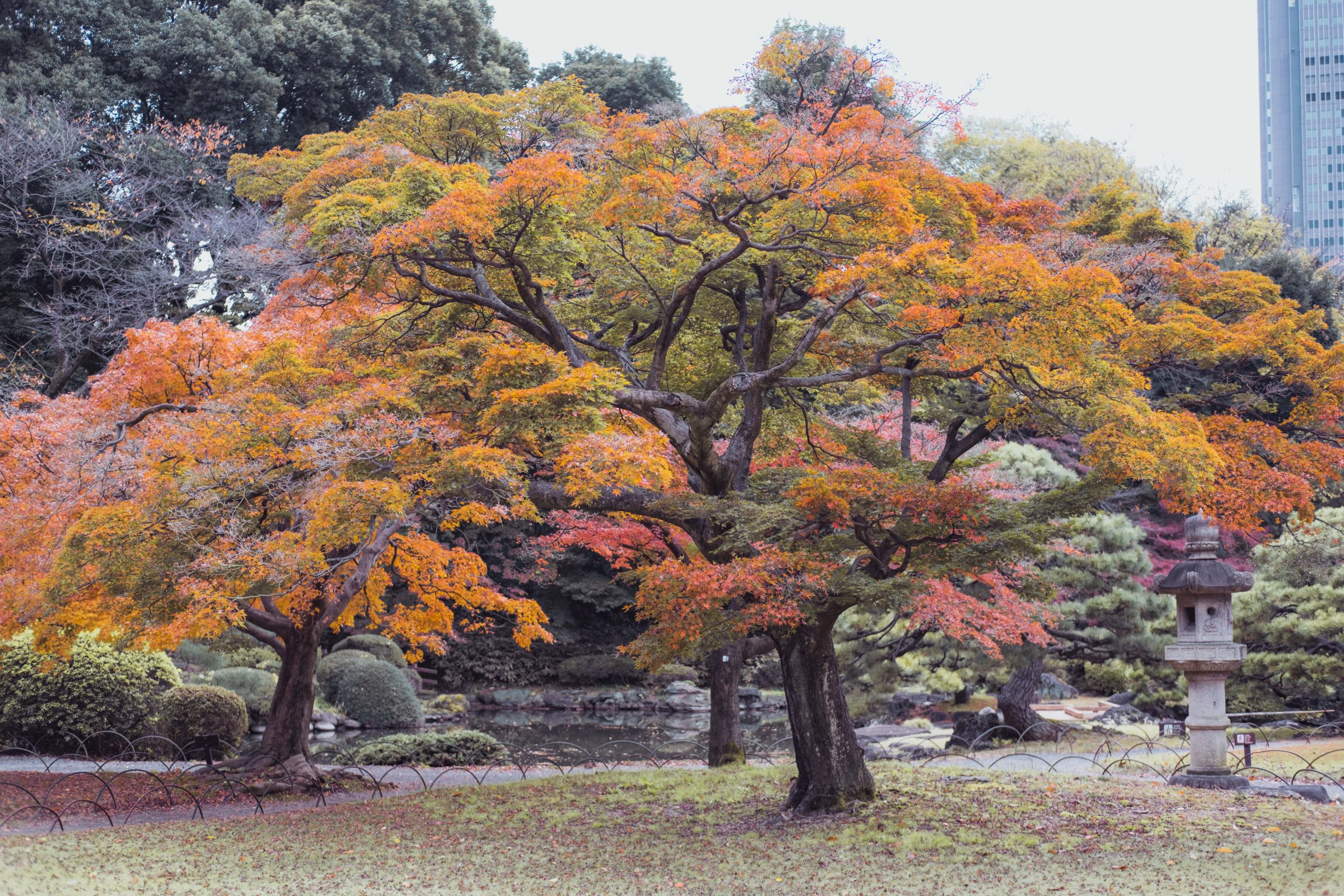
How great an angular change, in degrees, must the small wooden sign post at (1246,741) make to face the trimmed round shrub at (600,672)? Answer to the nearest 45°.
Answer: approximately 135° to its right

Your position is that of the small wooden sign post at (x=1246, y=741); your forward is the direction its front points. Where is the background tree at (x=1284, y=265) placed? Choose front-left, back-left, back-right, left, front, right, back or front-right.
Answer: back

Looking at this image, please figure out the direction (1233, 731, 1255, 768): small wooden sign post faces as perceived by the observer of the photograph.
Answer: facing the viewer

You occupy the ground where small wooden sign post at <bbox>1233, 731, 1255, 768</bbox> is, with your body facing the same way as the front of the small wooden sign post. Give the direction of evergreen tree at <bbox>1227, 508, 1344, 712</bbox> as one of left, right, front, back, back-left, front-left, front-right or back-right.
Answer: back

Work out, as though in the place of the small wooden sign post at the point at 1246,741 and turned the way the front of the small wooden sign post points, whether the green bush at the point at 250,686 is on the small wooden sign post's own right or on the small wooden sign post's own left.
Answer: on the small wooden sign post's own right

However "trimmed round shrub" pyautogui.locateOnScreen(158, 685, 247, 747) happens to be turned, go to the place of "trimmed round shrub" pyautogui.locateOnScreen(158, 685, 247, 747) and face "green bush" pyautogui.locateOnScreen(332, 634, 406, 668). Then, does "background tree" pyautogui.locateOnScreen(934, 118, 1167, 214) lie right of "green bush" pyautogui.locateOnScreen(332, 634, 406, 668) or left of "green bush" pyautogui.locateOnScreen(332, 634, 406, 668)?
right

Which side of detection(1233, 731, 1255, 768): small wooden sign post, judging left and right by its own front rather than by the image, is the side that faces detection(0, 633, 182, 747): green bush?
right

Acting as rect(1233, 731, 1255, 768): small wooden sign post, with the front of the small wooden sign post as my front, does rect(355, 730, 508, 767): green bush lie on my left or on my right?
on my right
